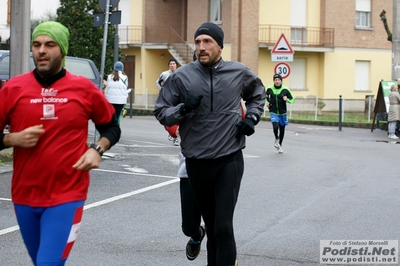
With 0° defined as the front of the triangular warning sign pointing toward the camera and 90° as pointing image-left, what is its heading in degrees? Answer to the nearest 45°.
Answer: approximately 0°

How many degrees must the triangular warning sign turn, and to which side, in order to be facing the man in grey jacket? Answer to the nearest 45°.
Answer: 0° — it already faces them

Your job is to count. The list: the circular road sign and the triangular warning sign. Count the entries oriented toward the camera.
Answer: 2

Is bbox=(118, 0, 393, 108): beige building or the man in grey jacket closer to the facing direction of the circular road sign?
the man in grey jacket

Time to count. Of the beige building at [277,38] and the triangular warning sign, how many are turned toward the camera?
2

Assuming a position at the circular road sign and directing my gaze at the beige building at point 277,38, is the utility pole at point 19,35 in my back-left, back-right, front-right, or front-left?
back-left

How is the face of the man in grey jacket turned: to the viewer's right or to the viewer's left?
to the viewer's left

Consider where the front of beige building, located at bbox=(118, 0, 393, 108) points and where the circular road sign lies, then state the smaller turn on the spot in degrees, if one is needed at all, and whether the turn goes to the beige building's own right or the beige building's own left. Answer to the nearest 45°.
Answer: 0° — it already faces it

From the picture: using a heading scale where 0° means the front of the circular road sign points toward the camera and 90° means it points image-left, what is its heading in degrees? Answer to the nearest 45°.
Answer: approximately 0°

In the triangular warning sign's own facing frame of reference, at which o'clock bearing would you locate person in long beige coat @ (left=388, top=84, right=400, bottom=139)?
The person in long beige coat is roughly at 10 o'clock from the triangular warning sign.
